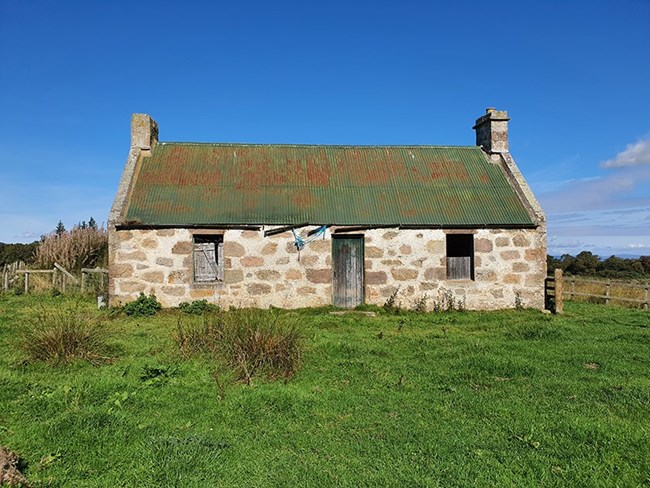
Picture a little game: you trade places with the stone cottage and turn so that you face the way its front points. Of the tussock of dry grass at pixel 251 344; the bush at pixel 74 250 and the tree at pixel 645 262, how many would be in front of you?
1

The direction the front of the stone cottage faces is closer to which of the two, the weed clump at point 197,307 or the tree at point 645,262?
the weed clump

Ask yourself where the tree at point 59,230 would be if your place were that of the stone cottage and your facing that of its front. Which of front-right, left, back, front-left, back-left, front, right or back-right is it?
back-right

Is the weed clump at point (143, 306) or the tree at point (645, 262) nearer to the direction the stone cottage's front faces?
the weed clump

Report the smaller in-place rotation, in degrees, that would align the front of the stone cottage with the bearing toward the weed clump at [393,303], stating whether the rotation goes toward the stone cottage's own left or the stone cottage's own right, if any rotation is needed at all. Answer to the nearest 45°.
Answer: approximately 90° to the stone cottage's own left

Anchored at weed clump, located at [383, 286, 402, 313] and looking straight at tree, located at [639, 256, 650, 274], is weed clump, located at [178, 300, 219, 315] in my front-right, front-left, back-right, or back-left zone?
back-left

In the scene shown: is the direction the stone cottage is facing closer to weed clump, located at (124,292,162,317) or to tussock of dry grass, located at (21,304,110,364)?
the tussock of dry grass

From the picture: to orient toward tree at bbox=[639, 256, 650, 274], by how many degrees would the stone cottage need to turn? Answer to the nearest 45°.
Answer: approximately 135° to its left

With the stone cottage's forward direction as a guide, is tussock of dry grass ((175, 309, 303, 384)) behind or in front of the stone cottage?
in front

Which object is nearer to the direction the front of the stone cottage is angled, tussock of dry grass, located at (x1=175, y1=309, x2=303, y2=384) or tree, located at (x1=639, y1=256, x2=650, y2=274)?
the tussock of dry grass

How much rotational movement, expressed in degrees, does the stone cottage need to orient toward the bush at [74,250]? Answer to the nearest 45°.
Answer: approximately 135° to its right

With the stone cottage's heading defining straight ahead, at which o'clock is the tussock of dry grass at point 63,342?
The tussock of dry grass is roughly at 1 o'clock from the stone cottage.

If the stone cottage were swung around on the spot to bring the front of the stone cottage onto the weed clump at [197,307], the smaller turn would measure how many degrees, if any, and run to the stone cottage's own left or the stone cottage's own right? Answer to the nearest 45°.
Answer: approximately 90° to the stone cottage's own right

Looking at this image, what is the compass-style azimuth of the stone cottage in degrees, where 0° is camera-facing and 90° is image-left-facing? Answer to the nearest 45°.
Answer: approximately 0°
